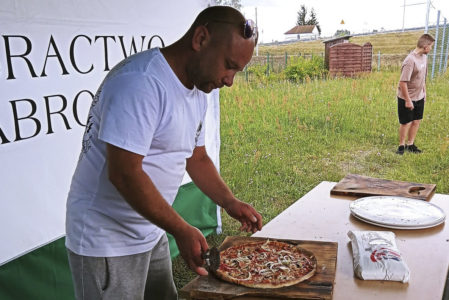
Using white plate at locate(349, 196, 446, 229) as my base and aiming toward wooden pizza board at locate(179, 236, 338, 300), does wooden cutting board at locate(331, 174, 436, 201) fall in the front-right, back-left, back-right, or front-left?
back-right

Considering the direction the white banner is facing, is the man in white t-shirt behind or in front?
in front

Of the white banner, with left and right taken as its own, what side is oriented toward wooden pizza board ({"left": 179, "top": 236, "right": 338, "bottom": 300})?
front

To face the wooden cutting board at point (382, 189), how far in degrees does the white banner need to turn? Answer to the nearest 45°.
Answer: approximately 45° to its left

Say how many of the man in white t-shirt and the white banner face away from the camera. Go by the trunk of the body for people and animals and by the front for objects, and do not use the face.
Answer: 0

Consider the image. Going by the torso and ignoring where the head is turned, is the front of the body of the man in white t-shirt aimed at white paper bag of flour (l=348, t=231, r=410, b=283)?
yes

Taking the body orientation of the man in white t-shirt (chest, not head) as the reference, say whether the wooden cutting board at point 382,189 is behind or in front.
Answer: in front

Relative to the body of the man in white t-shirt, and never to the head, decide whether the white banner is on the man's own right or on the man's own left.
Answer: on the man's own left

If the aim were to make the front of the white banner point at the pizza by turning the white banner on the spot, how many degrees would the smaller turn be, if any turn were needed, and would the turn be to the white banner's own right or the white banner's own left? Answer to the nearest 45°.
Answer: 0° — it already faces it

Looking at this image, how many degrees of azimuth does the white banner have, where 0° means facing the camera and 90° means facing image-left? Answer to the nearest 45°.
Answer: approximately 315°

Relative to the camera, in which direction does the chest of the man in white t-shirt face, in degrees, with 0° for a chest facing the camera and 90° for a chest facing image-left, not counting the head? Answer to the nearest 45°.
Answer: approximately 270°

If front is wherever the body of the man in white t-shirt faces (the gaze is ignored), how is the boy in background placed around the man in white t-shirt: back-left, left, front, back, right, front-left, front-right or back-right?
front-left

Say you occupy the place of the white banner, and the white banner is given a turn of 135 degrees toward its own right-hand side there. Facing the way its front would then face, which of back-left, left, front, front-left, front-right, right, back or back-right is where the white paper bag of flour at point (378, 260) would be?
back-left
